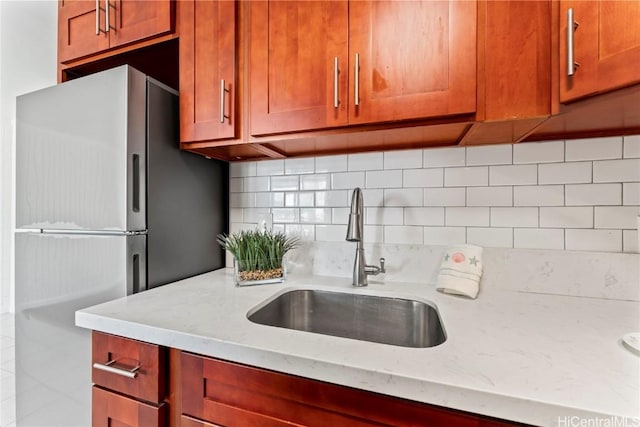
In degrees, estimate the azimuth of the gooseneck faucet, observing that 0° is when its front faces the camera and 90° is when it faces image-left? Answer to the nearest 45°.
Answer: approximately 0°

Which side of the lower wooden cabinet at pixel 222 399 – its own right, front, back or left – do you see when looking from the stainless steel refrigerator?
right

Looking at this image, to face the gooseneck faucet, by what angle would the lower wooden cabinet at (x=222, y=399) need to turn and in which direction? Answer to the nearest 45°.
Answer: approximately 180°

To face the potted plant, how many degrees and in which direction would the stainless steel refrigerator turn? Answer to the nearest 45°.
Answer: approximately 90° to its left

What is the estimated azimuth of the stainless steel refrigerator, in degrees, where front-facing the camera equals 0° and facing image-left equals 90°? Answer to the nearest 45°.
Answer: approximately 45°

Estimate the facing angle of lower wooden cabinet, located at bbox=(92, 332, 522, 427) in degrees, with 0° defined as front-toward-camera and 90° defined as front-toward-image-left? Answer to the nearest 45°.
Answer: approximately 45°

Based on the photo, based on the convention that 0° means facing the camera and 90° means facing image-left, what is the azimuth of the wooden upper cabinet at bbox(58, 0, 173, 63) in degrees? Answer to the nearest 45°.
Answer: approximately 45°
